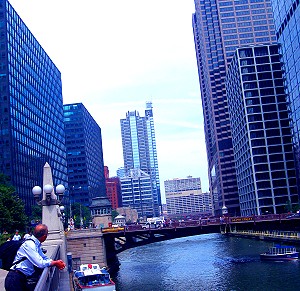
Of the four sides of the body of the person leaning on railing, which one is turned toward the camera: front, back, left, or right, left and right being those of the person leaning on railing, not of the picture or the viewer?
right
